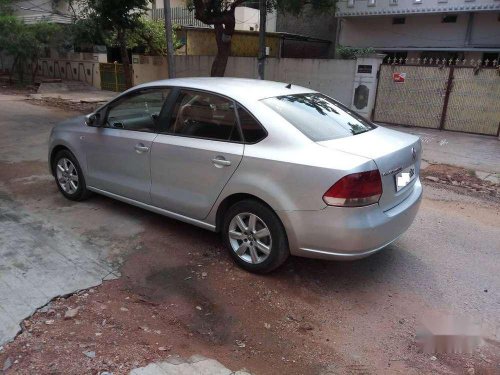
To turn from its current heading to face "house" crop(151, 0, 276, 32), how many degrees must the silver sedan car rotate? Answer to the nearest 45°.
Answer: approximately 45° to its right

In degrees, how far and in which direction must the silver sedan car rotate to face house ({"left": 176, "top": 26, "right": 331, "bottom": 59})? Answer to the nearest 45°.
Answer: approximately 45° to its right

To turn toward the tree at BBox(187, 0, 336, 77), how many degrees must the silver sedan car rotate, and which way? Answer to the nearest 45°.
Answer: approximately 45° to its right

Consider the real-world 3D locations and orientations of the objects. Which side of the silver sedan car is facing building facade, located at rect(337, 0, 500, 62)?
right

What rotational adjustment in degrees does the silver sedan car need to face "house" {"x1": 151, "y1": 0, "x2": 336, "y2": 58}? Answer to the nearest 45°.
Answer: approximately 45° to its right

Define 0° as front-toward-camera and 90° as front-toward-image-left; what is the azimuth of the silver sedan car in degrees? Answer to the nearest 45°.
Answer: approximately 135°

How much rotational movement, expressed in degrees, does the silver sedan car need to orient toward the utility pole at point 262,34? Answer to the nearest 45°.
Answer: approximately 45° to its right
